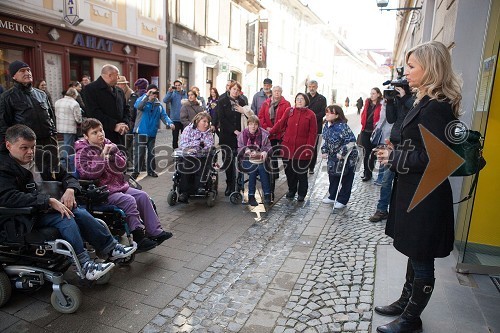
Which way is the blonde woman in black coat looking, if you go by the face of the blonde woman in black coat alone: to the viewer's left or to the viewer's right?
to the viewer's left

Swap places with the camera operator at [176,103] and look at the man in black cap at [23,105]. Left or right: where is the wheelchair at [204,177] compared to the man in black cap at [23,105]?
left

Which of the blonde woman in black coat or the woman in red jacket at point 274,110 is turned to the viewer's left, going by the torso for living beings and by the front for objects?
the blonde woman in black coat

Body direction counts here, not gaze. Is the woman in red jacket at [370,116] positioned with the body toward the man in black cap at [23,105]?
yes

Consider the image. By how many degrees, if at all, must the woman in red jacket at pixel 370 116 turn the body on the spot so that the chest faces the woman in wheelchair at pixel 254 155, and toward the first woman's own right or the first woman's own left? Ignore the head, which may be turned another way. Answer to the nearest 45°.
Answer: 0° — they already face them

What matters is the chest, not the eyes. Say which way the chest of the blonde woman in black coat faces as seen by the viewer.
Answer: to the viewer's left

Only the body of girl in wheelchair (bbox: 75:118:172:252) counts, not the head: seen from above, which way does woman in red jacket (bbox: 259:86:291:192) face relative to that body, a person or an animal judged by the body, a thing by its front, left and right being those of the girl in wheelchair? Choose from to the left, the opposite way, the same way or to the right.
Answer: to the right

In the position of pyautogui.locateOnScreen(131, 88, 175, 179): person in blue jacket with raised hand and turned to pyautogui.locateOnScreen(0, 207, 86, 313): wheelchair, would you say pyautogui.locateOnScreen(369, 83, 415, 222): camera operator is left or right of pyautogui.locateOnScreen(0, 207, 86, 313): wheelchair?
left

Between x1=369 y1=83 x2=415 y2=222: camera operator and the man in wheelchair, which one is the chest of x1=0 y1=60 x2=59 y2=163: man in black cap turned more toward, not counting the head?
the camera operator
